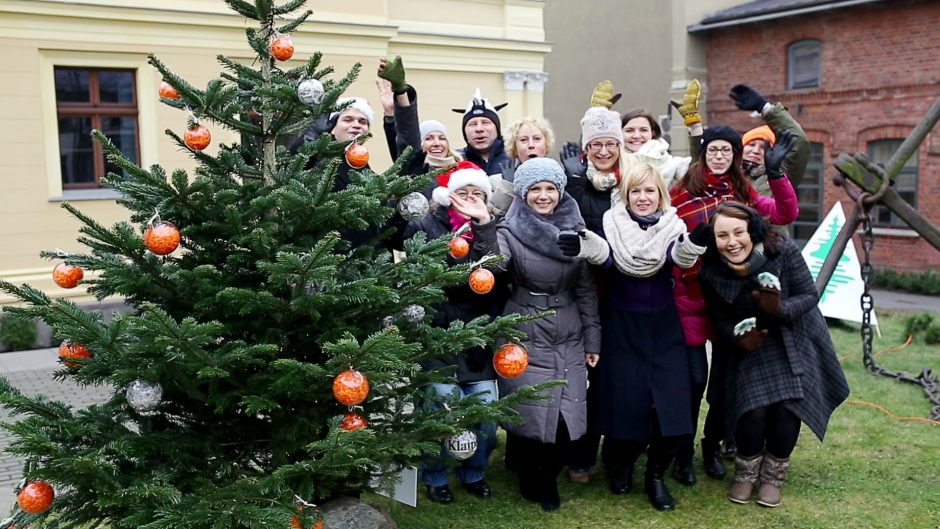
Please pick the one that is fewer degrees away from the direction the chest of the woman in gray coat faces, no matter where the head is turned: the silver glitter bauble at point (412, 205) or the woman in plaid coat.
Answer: the silver glitter bauble

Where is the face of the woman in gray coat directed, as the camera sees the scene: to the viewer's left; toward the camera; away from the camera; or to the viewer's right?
toward the camera

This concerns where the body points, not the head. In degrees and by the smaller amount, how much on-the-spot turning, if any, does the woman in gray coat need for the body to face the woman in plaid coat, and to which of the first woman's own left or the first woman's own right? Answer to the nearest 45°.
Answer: approximately 90° to the first woman's own left

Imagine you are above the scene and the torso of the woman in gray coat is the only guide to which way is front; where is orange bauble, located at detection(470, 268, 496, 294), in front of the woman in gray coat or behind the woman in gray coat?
in front

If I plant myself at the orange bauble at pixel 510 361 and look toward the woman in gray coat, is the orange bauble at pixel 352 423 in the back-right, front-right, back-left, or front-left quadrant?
back-left

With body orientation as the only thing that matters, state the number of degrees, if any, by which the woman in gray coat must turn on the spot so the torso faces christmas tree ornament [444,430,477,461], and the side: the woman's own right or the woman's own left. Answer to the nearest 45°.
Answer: approximately 45° to the woman's own right

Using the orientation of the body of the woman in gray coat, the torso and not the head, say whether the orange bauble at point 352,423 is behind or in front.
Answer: in front

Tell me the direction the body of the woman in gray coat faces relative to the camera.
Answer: toward the camera

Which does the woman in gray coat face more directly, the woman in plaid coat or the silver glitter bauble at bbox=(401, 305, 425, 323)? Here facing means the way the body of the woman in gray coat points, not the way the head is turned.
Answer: the silver glitter bauble

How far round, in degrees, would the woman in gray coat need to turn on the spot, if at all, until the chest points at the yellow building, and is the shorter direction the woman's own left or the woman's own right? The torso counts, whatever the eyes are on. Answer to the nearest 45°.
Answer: approximately 135° to the woman's own right

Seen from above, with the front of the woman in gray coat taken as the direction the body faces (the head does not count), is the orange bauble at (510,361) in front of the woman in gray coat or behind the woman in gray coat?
in front

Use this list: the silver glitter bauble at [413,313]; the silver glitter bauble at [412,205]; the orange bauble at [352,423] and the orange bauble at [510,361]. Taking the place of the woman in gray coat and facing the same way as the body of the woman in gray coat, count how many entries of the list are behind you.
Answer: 0

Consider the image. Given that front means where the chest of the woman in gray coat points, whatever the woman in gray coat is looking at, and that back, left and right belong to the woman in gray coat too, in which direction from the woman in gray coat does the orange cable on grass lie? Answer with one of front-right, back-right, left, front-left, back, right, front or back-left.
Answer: back-left
